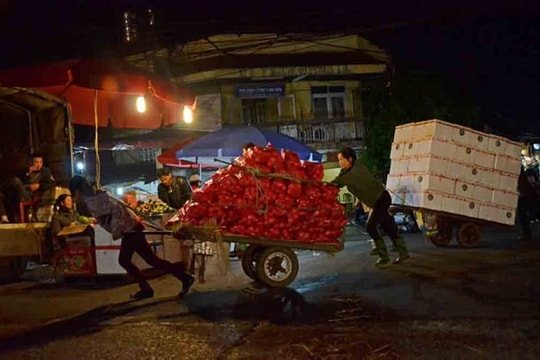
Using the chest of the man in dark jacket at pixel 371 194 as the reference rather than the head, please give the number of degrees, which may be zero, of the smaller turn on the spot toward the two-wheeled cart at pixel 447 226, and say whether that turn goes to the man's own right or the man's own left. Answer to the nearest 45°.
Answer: approximately 135° to the man's own right

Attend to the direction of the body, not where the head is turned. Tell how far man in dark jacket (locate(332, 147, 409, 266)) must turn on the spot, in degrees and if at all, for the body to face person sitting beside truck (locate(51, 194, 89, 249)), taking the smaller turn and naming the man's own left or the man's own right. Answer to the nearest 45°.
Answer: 0° — they already face them

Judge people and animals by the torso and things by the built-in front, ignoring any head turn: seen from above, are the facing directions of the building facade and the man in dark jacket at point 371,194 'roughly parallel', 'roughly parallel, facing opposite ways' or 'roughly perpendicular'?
roughly perpendicular

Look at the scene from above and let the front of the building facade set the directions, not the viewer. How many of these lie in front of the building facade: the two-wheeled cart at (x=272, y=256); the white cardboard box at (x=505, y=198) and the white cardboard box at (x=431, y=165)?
3

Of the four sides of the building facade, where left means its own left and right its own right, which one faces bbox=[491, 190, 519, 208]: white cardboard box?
front

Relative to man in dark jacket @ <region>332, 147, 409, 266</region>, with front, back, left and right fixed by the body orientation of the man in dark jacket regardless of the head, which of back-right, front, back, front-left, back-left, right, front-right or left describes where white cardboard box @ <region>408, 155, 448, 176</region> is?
back-right

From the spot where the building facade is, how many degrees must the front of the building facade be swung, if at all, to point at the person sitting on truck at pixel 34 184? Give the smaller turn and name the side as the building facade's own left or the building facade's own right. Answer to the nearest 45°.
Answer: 0° — it already faces them

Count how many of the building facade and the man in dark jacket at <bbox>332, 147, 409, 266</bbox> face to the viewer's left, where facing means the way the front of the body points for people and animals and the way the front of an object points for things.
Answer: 1

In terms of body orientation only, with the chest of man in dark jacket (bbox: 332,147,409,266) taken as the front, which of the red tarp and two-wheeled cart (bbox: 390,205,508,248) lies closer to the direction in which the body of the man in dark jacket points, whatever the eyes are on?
the red tarp

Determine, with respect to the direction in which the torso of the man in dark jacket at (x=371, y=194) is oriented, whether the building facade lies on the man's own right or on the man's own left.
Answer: on the man's own right

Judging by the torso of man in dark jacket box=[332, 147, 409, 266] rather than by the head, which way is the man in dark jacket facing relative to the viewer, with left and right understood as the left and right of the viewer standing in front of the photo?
facing to the left of the viewer

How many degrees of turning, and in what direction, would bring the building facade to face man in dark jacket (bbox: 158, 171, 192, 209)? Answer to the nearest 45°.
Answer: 0° — it already faces them

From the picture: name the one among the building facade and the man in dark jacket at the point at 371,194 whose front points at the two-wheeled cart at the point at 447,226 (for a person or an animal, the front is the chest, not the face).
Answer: the building facade

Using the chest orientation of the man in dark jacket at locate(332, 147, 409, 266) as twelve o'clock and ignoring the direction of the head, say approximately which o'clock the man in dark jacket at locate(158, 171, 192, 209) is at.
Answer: the man in dark jacket at locate(158, 171, 192, 209) is roughly at 1 o'clock from the man in dark jacket at locate(332, 147, 409, 266).

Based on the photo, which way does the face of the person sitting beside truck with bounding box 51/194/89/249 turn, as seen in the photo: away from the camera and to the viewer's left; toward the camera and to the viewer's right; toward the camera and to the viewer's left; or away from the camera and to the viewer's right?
toward the camera and to the viewer's right
